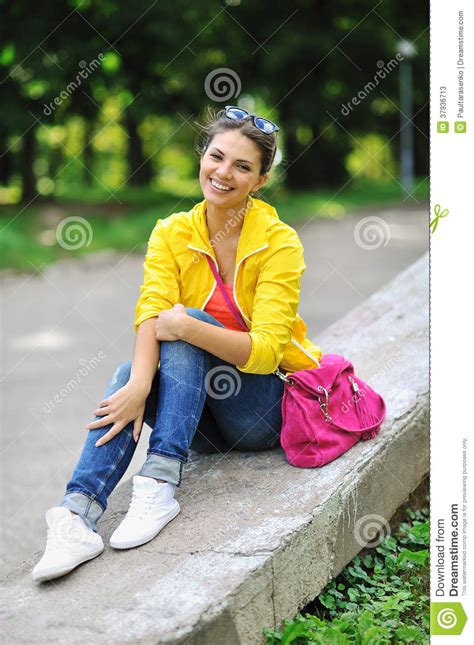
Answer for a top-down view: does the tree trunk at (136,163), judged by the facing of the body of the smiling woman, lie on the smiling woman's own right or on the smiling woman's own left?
on the smiling woman's own right

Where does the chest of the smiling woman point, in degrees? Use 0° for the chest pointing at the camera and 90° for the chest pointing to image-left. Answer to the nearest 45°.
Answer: approximately 45°

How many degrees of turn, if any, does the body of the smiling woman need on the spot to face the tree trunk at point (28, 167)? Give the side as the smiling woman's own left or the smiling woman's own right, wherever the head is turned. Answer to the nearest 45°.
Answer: approximately 135° to the smiling woman's own right
